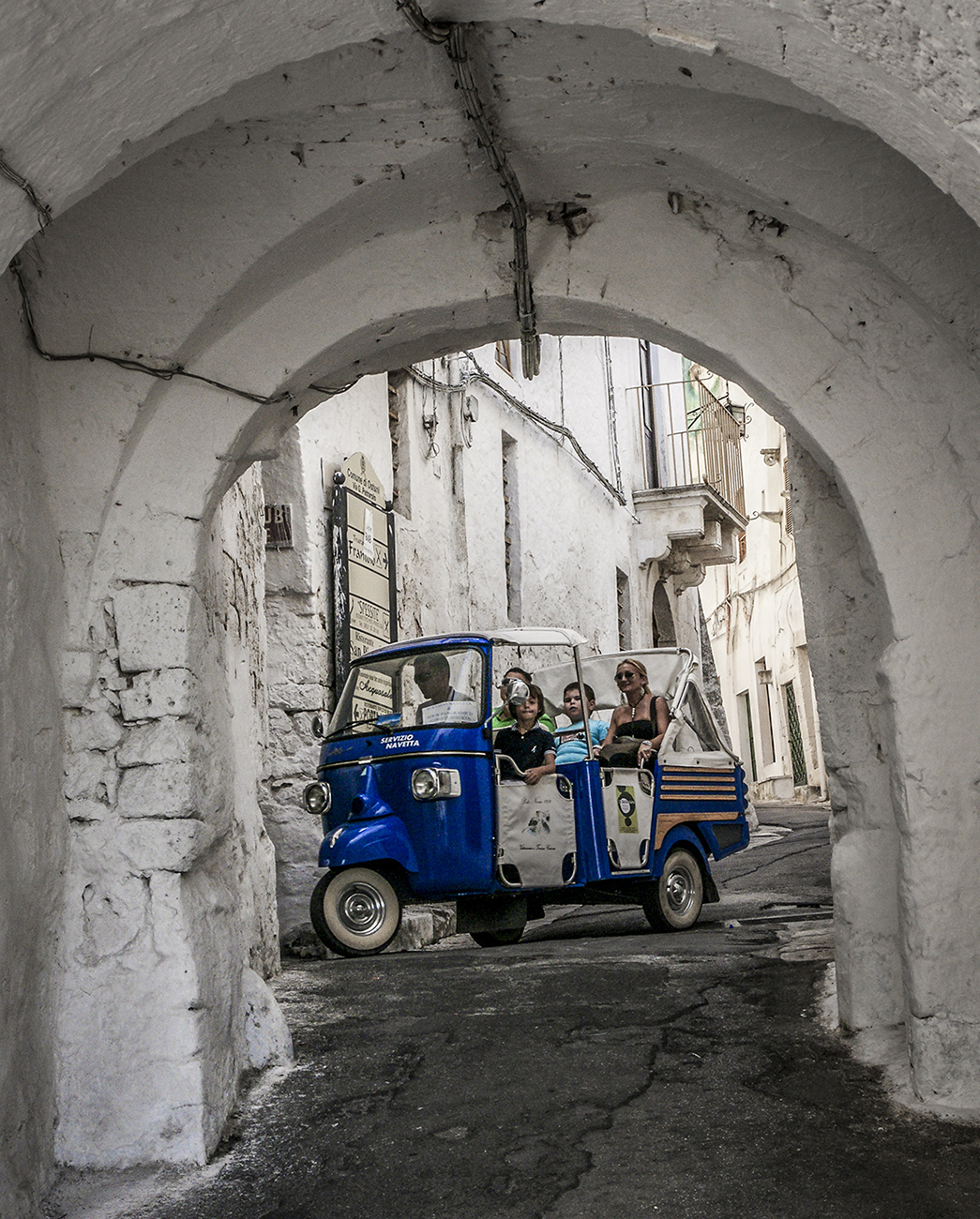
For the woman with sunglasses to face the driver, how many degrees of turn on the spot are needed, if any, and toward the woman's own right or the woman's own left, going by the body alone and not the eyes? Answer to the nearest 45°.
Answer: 0° — they already face them

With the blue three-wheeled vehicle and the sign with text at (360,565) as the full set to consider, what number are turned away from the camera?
0

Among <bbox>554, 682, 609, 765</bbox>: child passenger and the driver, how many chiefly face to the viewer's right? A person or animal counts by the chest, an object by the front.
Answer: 0

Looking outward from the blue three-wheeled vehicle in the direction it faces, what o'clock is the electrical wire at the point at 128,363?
The electrical wire is roughly at 11 o'clock from the blue three-wheeled vehicle.

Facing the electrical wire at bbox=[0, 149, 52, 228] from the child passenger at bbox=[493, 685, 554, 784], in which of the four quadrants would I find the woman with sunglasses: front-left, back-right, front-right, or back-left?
back-left

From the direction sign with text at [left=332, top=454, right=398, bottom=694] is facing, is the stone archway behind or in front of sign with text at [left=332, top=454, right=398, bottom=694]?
in front

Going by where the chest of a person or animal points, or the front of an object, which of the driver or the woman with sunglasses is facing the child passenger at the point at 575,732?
the woman with sunglasses

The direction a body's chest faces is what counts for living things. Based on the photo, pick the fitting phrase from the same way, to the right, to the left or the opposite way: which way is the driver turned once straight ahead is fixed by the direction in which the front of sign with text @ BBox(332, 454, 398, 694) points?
to the right

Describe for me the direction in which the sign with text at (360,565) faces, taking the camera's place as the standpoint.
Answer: facing the viewer and to the right of the viewer

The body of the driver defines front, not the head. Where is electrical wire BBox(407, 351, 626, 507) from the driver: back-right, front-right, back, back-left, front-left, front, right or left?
back-right

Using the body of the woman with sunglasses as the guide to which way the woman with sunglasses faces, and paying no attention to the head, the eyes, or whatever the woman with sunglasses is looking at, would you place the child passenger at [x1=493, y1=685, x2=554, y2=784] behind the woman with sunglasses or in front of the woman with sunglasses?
in front

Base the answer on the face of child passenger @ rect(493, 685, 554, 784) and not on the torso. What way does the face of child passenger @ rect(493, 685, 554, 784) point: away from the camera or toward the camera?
toward the camera

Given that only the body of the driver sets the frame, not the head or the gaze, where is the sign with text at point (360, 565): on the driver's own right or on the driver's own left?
on the driver's own right

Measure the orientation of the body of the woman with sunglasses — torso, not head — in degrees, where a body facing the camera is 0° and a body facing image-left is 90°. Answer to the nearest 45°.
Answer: approximately 45°

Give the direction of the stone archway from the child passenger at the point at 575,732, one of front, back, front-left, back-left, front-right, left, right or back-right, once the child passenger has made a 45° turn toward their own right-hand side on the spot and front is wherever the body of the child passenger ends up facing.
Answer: left

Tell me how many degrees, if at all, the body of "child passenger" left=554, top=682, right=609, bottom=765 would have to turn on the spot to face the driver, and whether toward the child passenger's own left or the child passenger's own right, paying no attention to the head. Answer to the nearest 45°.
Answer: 0° — they already face them
